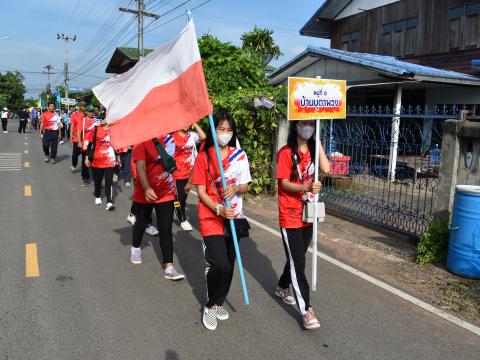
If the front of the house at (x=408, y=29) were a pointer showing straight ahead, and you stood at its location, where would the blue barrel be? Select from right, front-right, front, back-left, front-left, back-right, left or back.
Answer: front-left

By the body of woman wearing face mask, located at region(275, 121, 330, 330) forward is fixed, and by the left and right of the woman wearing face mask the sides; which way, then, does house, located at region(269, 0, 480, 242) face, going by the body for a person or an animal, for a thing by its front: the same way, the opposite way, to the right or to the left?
to the right

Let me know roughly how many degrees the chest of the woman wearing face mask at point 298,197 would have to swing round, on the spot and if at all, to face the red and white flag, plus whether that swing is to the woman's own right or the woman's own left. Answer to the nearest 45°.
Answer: approximately 135° to the woman's own right

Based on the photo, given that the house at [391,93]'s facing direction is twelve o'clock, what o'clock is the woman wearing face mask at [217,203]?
The woman wearing face mask is roughly at 11 o'clock from the house.

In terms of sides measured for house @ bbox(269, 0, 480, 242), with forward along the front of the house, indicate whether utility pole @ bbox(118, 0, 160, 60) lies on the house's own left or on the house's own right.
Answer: on the house's own right

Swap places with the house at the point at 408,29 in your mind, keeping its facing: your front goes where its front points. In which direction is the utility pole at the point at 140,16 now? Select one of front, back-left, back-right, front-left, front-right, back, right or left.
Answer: front-right

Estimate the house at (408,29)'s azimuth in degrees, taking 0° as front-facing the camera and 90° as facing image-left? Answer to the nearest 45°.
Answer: approximately 45°

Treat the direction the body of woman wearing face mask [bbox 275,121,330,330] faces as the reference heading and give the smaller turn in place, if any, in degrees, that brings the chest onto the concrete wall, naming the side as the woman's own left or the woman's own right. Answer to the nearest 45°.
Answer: approximately 90° to the woman's own left

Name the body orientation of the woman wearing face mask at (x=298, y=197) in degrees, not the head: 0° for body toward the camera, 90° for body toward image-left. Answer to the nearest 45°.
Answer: approximately 315°

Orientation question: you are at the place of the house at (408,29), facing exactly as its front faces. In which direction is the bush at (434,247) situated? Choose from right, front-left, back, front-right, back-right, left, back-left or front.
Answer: front-left
